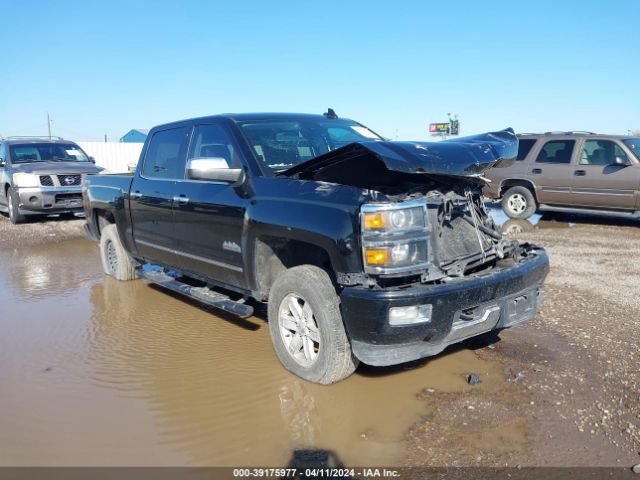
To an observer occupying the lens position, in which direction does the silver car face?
facing the viewer and to the right of the viewer

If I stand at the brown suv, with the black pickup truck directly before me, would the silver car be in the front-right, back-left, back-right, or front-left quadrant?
front-right

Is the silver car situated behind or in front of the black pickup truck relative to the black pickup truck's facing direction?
behind

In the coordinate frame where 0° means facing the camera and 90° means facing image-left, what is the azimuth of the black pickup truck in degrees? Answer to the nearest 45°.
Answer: approximately 315°

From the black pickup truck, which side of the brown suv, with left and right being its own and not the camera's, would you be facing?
right

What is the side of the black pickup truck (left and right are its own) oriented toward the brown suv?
left

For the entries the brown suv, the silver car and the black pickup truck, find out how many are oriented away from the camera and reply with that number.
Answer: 0

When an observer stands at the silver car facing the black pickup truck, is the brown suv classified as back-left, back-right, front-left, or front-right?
front-left

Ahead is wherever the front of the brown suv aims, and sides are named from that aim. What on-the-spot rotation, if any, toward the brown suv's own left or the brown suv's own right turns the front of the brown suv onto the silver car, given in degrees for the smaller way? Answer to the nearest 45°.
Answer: approximately 180°

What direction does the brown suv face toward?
to the viewer's right
